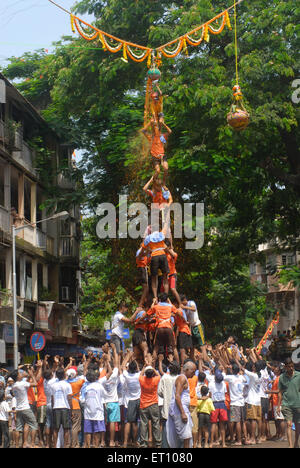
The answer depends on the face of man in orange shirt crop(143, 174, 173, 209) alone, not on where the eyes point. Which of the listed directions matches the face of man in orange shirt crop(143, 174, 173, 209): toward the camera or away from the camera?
away from the camera

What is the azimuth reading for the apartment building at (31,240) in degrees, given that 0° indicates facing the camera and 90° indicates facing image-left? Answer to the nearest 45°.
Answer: approximately 315°

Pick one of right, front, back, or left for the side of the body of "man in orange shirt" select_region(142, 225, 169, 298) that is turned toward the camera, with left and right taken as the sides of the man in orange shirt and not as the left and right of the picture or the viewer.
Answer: back

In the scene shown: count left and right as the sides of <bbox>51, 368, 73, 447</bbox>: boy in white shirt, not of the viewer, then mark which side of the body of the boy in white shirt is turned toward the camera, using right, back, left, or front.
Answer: back

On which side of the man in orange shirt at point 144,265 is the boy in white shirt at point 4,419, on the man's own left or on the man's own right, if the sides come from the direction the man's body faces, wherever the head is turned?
on the man's own right

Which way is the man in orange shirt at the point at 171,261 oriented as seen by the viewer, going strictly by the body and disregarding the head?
to the viewer's left

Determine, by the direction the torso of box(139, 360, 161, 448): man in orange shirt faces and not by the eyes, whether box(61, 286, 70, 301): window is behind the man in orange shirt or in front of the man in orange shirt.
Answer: in front

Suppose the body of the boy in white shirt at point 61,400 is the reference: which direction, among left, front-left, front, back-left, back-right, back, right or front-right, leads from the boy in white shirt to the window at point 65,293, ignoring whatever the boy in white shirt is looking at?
front

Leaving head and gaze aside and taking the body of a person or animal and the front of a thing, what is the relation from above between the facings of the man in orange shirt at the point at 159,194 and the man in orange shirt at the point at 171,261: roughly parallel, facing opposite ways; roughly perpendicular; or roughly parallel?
roughly perpendicular

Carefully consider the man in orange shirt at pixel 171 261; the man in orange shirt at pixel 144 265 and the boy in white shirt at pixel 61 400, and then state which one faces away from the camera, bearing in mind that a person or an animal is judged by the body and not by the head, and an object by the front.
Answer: the boy in white shirt

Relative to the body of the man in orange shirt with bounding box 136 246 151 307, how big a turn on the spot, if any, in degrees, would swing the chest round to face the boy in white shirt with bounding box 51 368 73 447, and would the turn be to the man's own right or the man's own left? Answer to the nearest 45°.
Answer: approximately 90° to the man's own right
